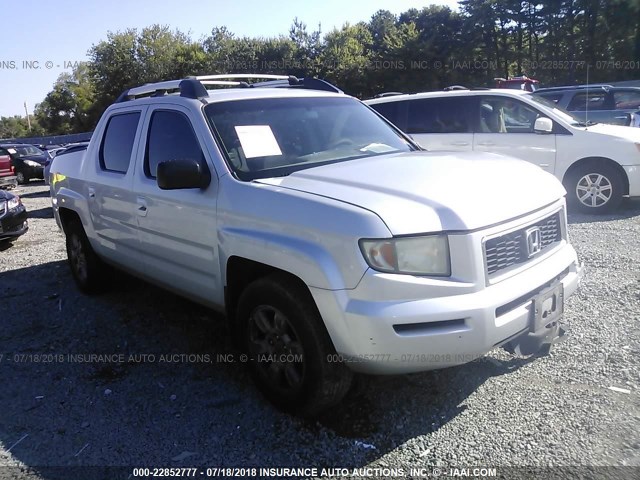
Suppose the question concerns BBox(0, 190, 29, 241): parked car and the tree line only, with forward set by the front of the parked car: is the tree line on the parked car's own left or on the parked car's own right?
on the parked car's own left

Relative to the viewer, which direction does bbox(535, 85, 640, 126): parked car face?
to the viewer's right

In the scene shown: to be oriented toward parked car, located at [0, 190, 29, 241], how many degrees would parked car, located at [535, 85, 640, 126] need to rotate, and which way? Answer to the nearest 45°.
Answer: approximately 135° to its right

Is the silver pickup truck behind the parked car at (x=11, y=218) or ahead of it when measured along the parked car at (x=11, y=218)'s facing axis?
ahead

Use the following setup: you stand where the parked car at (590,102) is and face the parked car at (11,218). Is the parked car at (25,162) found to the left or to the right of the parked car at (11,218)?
right

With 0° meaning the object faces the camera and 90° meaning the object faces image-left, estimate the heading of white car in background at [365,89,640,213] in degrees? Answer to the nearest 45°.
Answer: approximately 270°

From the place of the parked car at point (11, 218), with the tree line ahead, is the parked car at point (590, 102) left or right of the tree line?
right

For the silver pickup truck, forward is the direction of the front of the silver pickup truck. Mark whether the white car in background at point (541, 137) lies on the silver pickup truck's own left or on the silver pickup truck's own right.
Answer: on the silver pickup truck's own left

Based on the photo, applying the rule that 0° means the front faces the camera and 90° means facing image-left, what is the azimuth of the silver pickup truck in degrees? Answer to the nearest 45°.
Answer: approximately 315°

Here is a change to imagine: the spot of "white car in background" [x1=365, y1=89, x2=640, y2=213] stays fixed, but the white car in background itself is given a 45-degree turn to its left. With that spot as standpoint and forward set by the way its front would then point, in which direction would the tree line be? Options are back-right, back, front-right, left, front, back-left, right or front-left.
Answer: front-left

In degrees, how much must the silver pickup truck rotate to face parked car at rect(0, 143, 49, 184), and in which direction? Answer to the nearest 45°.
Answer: approximately 180°
